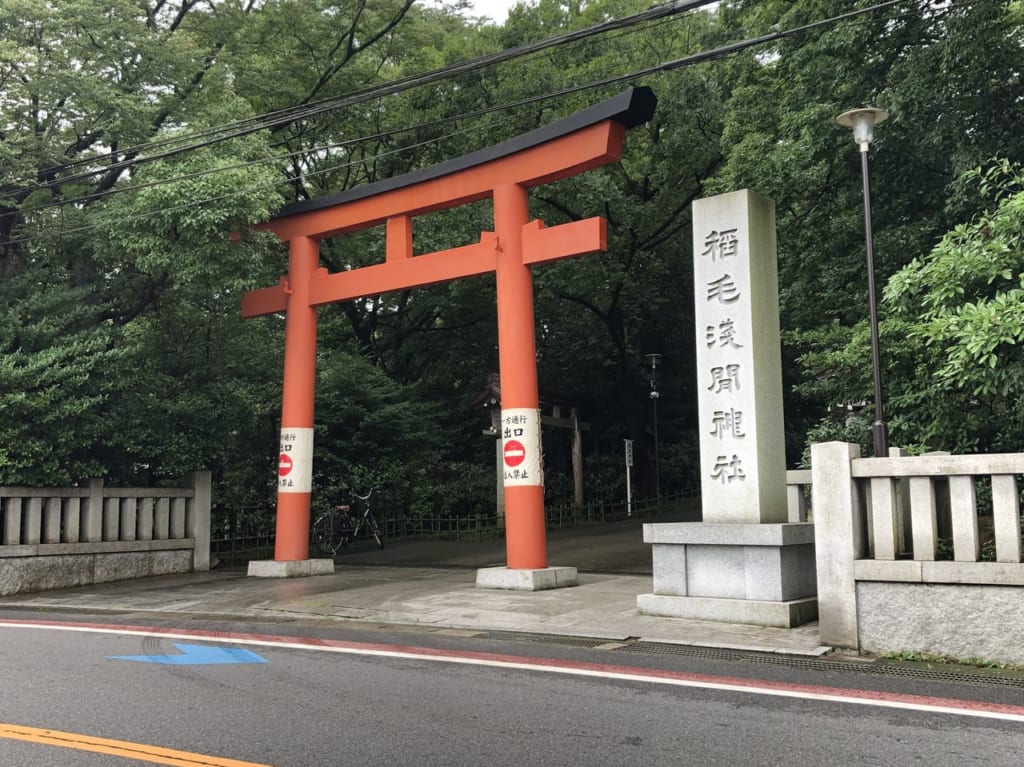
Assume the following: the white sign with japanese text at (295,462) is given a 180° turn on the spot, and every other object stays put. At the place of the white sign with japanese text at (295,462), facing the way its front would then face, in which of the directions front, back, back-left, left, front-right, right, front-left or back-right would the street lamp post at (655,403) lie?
front

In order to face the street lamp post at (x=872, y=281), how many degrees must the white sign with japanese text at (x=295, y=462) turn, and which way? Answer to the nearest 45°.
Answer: approximately 90° to its left

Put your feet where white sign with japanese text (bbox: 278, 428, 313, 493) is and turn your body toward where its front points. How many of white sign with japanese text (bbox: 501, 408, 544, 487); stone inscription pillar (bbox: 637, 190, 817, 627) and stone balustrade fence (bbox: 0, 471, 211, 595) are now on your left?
2

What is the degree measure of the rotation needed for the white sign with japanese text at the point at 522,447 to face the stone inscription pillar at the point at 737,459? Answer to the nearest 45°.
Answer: approximately 90° to its left

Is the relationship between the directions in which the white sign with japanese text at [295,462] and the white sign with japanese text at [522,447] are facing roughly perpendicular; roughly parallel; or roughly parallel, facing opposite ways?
roughly parallel

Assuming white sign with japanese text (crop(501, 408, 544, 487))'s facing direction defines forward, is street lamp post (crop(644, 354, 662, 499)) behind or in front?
behind

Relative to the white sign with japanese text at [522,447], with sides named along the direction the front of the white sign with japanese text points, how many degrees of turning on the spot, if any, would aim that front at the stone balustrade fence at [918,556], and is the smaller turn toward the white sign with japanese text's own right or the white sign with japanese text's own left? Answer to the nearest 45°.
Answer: approximately 90° to the white sign with japanese text's own left

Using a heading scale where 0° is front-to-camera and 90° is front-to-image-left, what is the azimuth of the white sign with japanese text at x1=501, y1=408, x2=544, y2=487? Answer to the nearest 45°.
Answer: approximately 45°

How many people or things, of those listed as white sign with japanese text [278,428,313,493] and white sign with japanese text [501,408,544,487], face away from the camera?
0

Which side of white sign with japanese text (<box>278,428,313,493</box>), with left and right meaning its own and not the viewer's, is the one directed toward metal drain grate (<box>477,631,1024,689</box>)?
left

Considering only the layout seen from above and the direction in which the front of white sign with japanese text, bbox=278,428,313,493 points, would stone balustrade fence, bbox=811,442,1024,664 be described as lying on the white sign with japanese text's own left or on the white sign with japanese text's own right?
on the white sign with japanese text's own left

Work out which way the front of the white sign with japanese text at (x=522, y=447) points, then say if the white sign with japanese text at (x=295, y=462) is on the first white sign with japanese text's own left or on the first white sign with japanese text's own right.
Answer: on the first white sign with japanese text's own right

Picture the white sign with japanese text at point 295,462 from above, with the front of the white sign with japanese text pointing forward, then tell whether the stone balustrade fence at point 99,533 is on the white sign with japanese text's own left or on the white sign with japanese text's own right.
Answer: on the white sign with japanese text's own right

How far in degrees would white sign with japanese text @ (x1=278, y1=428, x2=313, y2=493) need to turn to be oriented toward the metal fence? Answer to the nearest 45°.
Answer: approximately 180°
